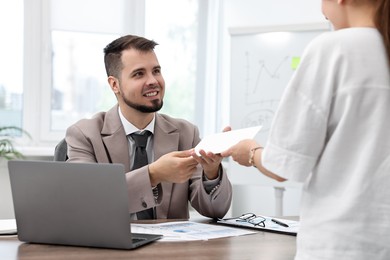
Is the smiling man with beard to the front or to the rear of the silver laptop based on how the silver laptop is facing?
to the front

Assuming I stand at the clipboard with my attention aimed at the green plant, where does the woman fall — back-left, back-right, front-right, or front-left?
back-left

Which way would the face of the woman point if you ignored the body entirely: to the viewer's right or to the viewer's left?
to the viewer's left

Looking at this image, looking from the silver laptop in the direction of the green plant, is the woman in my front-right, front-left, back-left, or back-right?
back-right

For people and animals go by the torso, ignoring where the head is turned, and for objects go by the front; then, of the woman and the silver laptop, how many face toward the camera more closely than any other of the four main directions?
0

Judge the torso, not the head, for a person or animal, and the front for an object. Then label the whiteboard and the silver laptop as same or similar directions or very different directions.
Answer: very different directions

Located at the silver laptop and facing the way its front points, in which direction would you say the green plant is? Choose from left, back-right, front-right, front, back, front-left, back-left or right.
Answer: front-left

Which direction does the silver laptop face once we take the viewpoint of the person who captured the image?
facing away from the viewer and to the right of the viewer

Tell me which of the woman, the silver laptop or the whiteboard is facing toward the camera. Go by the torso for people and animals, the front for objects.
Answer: the whiteboard

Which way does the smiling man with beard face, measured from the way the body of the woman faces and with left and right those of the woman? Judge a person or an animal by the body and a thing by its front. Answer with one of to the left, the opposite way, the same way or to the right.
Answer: the opposite way

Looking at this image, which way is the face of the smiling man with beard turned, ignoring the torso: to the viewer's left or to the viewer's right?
to the viewer's right

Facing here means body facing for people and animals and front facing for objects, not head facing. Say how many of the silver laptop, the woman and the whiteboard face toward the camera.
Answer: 1

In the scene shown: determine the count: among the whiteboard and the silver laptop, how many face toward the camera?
1

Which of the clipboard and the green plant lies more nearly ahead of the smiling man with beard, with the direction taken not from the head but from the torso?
the clipboard

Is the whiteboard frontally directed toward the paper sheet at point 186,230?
yes
